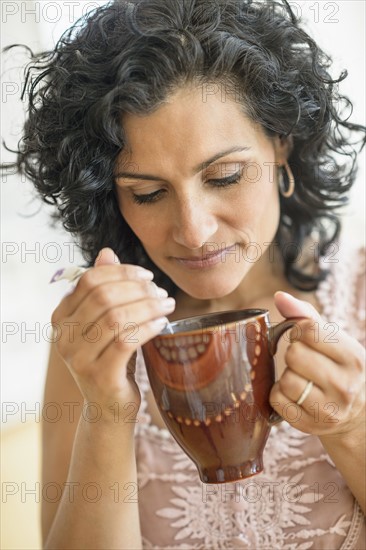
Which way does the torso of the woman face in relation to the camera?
toward the camera

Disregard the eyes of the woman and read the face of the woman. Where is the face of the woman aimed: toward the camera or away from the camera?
toward the camera
